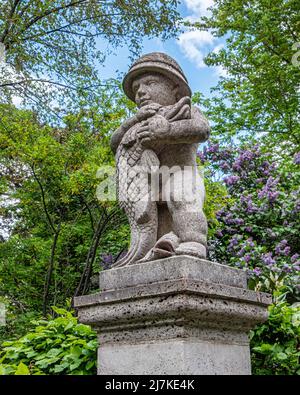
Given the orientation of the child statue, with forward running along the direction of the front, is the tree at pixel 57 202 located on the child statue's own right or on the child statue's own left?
on the child statue's own right

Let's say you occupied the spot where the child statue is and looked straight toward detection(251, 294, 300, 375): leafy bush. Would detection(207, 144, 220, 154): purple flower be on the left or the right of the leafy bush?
left

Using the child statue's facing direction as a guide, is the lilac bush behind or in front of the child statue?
behind

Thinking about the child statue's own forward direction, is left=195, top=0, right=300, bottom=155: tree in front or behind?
behind

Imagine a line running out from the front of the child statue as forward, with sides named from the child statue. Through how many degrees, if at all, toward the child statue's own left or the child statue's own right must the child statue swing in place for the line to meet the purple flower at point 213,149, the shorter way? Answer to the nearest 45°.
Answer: approximately 135° to the child statue's own right

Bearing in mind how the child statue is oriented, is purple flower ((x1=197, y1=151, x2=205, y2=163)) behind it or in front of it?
behind

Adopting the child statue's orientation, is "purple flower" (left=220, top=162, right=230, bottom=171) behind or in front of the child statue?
behind

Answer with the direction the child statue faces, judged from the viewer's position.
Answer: facing the viewer and to the left of the viewer
